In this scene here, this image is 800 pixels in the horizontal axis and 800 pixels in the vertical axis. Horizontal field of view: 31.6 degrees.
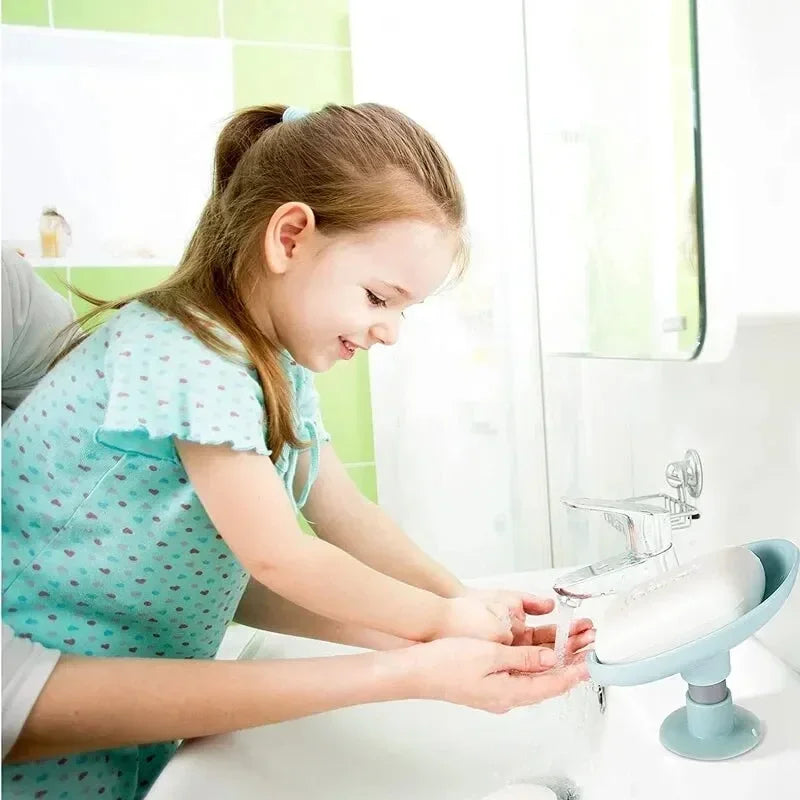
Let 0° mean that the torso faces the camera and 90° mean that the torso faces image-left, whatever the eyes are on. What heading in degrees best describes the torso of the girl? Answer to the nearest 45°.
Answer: approximately 270°

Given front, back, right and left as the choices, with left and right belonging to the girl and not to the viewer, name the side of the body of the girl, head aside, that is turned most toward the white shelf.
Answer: left
